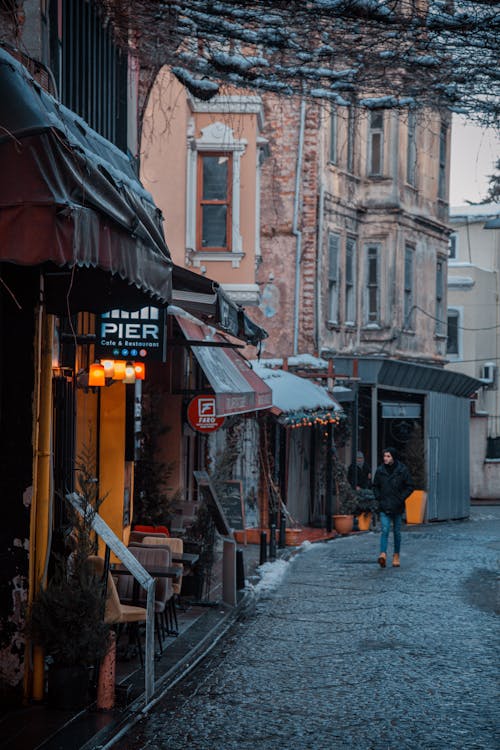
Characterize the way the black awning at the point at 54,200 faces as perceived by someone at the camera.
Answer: facing to the right of the viewer

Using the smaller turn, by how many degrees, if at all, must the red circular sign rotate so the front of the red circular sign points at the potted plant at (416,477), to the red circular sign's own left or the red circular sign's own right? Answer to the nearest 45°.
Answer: approximately 180°

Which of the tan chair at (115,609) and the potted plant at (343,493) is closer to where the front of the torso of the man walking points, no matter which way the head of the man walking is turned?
the tan chair

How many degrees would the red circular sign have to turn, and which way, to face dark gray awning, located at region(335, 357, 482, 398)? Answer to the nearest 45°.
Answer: approximately 180°

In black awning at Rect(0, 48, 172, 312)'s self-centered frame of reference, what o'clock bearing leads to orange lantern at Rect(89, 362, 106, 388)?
The orange lantern is roughly at 9 o'clock from the black awning.
